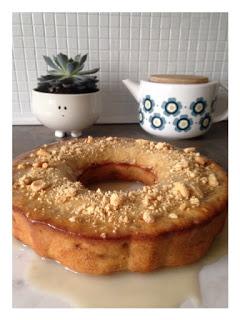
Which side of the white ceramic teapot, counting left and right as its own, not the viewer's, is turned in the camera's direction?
left
